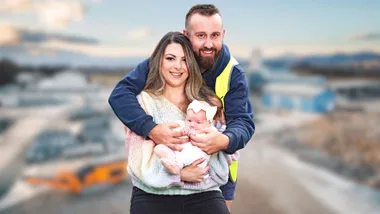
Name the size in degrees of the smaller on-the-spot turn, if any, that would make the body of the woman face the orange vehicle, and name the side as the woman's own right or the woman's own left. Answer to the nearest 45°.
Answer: approximately 180°

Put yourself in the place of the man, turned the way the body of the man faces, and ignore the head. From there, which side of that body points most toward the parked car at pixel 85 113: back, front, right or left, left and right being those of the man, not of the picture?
back

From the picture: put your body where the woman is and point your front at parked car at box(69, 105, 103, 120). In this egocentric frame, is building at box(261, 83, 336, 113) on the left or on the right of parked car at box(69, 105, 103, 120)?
right

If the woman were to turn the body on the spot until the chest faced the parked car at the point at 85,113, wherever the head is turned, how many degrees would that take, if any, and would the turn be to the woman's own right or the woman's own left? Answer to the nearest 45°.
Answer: approximately 180°

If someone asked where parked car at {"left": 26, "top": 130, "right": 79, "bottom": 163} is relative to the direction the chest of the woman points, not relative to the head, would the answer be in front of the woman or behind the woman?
behind

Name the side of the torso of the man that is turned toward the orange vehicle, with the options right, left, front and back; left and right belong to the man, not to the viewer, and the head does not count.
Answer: back

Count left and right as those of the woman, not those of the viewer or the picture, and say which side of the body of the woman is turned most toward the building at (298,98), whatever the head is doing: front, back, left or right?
back

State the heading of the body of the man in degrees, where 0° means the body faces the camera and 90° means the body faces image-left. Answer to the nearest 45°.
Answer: approximately 0°
